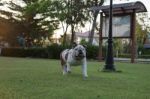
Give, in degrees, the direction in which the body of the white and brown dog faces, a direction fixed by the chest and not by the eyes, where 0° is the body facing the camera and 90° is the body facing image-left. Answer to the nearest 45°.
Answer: approximately 315°

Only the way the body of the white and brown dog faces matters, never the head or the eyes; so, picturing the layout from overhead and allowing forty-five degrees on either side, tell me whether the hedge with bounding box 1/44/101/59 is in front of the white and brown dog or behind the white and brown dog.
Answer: behind
